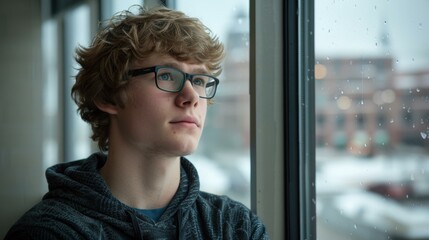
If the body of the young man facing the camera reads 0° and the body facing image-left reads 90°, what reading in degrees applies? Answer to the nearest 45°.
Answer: approximately 315°

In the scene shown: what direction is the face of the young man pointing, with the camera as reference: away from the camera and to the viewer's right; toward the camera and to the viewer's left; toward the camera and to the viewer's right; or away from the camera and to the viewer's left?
toward the camera and to the viewer's right
